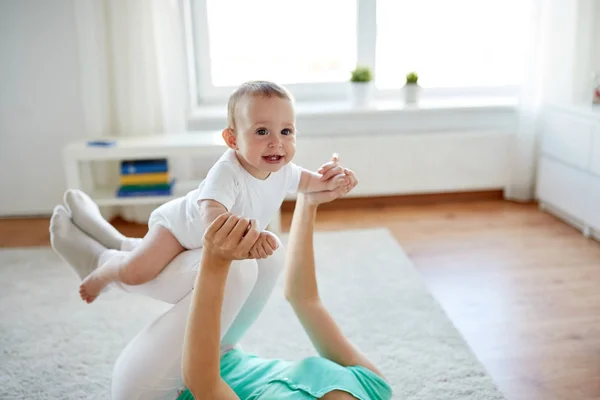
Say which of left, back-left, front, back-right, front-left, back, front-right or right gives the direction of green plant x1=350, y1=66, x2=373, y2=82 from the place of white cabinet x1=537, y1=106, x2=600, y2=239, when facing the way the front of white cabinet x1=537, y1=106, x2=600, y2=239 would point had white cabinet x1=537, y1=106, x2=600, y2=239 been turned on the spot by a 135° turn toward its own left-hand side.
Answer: back

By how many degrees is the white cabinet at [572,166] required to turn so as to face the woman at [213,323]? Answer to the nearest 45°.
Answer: approximately 45° to its left

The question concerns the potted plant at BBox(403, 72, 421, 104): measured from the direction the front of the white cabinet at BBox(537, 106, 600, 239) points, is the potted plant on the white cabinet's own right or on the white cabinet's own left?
on the white cabinet's own right

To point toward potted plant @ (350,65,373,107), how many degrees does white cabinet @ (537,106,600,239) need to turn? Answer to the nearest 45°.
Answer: approximately 45° to its right

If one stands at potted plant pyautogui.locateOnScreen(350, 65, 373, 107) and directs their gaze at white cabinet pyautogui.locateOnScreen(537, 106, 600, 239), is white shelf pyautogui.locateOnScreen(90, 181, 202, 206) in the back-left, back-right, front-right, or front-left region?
back-right

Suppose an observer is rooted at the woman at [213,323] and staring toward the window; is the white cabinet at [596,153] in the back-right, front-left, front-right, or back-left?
front-right

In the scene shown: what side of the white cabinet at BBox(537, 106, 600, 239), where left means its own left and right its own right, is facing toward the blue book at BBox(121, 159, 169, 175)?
front

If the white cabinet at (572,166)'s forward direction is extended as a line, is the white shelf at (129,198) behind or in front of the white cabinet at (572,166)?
in front

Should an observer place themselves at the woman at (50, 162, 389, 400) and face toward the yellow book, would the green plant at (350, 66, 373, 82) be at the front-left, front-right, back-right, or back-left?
front-right

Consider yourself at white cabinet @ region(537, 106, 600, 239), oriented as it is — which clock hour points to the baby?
The baby is roughly at 11 o'clock from the white cabinet.

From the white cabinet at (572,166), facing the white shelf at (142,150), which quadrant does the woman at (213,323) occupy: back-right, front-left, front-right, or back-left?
front-left

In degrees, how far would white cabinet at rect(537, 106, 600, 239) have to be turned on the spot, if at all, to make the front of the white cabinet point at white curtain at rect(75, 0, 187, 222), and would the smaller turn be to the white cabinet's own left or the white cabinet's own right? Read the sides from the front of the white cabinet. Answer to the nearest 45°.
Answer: approximately 45° to the white cabinet's own right

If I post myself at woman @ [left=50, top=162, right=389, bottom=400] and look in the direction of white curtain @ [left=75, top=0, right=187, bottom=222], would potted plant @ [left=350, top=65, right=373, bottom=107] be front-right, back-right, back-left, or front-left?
front-right

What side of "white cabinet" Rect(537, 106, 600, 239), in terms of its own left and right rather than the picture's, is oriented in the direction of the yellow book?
front

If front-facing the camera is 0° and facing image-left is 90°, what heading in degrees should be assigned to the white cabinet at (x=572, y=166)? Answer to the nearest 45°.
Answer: approximately 45°
